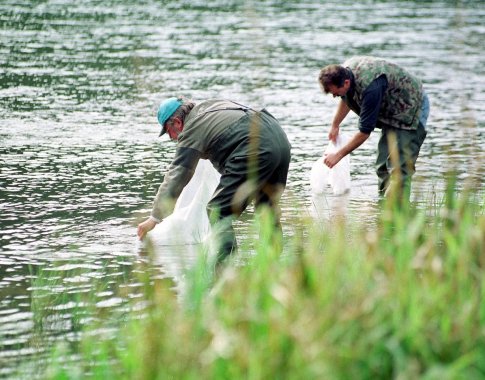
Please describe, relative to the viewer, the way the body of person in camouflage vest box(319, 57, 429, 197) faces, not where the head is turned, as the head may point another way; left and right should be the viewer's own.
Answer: facing to the left of the viewer
